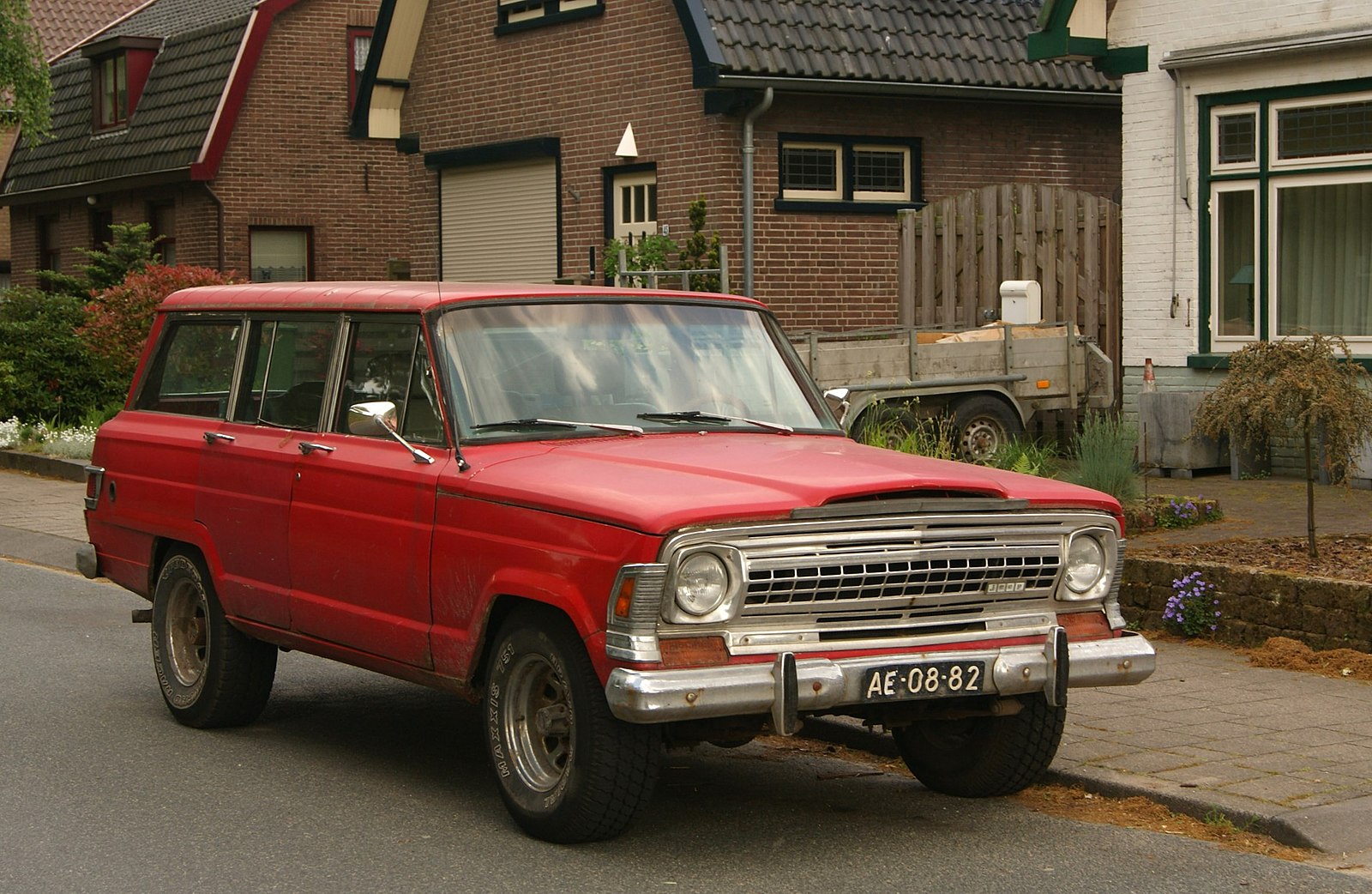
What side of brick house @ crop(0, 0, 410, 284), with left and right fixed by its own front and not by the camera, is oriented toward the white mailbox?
left

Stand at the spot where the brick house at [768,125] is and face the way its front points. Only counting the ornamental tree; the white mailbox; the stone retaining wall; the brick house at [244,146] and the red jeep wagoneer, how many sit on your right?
1

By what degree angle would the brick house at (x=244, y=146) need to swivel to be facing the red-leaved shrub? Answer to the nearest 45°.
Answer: approximately 45° to its left

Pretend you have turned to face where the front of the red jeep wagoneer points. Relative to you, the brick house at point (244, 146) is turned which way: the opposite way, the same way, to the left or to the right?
to the right

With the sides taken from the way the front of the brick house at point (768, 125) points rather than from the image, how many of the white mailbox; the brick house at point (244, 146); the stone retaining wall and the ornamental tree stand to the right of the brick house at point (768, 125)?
1

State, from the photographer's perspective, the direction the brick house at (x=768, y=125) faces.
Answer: facing the viewer and to the left of the viewer

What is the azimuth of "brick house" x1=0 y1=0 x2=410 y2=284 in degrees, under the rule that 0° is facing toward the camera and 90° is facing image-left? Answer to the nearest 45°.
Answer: approximately 45°

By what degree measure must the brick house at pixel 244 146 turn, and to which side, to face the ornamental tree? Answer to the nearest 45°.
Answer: approximately 45° to its left

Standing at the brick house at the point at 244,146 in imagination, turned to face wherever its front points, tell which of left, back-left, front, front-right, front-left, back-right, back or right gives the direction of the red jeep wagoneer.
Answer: front-left

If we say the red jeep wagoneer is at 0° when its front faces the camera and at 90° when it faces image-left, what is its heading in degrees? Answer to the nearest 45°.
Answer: approximately 315°

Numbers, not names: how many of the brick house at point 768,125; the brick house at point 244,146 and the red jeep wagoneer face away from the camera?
0

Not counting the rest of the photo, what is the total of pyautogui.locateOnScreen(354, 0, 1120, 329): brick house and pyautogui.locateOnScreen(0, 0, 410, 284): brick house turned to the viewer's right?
0

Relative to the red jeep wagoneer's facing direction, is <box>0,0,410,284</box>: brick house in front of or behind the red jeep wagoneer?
behind

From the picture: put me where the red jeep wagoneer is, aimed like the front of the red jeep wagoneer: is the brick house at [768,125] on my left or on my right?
on my left

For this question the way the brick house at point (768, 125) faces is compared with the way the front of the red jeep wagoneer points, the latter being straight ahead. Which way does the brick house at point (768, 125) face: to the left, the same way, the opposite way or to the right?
to the right
